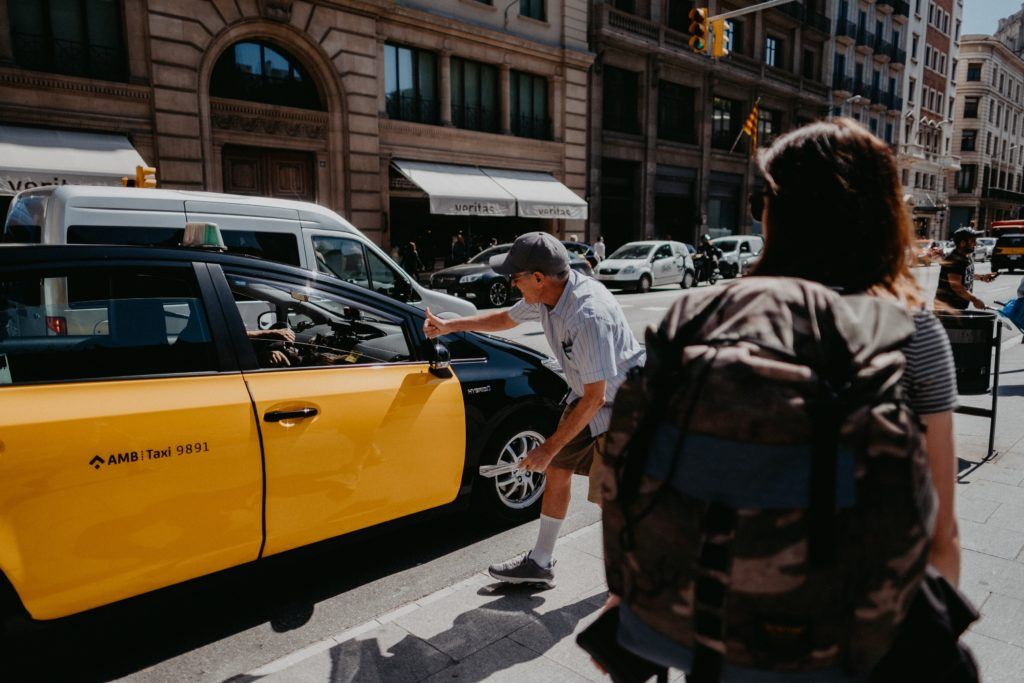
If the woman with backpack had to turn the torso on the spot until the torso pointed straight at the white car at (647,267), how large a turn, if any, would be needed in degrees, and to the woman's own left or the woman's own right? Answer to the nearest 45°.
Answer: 0° — they already face it

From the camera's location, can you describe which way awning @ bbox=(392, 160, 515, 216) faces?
facing the viewer and to the right of the viewer

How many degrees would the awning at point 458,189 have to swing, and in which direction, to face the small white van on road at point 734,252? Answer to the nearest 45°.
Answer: approximately 45° to its left

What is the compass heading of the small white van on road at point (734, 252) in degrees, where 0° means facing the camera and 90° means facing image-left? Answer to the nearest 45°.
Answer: approximately 45°

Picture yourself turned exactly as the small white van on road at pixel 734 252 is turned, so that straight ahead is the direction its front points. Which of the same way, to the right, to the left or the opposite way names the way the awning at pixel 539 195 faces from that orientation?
to the left

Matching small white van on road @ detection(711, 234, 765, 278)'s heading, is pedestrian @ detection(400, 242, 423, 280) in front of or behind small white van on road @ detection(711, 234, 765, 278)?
in front

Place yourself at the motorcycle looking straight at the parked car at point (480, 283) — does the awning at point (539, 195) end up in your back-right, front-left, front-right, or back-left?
front-right

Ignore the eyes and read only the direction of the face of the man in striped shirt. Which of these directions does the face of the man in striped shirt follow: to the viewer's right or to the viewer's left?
to the viewer's left

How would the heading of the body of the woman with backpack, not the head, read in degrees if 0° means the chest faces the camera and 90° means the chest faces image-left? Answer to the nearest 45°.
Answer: approximately 180°

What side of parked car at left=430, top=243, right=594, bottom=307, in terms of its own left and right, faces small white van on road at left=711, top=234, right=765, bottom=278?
back

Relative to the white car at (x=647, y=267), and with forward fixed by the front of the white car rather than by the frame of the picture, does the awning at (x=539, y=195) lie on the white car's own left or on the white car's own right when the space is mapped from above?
on the white car's own right

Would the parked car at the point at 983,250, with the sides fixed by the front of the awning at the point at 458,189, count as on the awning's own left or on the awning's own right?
on the awning's own left

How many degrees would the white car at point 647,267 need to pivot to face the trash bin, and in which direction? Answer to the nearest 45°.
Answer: approximately 45° to its left

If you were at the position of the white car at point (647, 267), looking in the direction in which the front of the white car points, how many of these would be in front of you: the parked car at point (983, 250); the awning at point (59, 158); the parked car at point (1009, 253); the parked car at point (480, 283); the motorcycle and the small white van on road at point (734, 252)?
2

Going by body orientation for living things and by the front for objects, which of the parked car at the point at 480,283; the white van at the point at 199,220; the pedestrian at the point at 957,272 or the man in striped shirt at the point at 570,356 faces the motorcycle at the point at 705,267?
the white van

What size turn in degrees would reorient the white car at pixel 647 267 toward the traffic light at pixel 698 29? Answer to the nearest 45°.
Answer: approximately 45° to its left

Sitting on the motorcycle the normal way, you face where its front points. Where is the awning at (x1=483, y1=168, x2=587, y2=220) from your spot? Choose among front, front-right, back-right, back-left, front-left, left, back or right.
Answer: front-right

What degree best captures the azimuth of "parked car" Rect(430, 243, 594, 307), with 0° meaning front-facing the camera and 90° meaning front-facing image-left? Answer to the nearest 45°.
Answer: approximately 45°
